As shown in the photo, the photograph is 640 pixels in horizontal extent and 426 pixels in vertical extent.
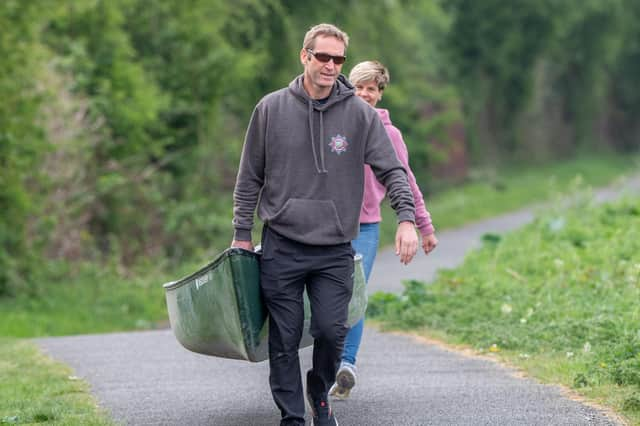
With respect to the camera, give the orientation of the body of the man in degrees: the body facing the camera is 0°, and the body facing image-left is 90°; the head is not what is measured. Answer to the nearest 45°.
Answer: approximately 0°

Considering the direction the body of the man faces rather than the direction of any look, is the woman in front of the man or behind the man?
behind
